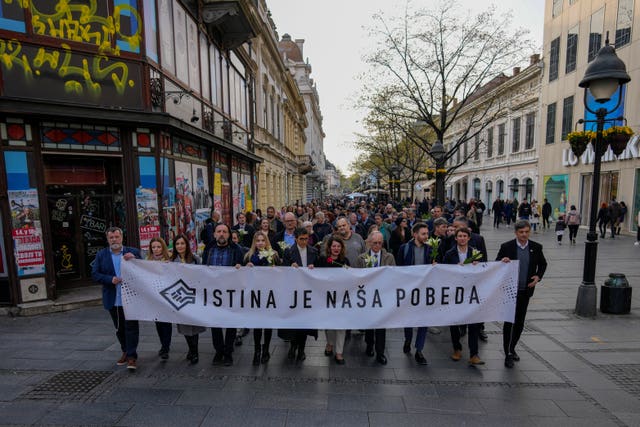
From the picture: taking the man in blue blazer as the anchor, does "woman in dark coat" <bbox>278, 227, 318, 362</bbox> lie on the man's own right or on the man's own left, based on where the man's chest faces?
on the man's own left

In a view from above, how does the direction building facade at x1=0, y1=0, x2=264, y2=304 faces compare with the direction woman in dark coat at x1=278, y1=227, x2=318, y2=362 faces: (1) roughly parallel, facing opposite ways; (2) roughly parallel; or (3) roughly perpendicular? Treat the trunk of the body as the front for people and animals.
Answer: roughly perpendicular

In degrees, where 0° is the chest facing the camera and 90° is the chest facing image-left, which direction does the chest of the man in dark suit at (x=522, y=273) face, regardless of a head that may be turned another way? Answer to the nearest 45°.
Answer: approximately 0°

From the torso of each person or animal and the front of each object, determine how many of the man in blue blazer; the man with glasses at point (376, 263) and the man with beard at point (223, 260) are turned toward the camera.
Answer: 3

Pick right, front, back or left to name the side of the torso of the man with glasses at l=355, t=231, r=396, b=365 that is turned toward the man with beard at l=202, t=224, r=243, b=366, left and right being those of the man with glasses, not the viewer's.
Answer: right

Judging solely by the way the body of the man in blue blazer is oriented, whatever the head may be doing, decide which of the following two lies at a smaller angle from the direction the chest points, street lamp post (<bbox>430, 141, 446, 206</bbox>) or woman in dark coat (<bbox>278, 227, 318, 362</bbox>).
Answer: the woman in dark coat

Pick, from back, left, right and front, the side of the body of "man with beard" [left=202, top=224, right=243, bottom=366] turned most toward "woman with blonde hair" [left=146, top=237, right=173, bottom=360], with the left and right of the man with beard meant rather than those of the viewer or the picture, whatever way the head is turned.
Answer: right

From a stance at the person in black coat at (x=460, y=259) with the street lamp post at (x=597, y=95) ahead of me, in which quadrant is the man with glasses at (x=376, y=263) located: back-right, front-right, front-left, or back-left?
back-left

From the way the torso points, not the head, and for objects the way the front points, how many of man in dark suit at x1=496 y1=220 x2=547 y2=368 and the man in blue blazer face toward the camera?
2

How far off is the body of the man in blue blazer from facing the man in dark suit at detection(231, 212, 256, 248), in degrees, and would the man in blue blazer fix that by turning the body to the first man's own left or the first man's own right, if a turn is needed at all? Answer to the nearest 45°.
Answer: approximately 135° to the first man's own left
